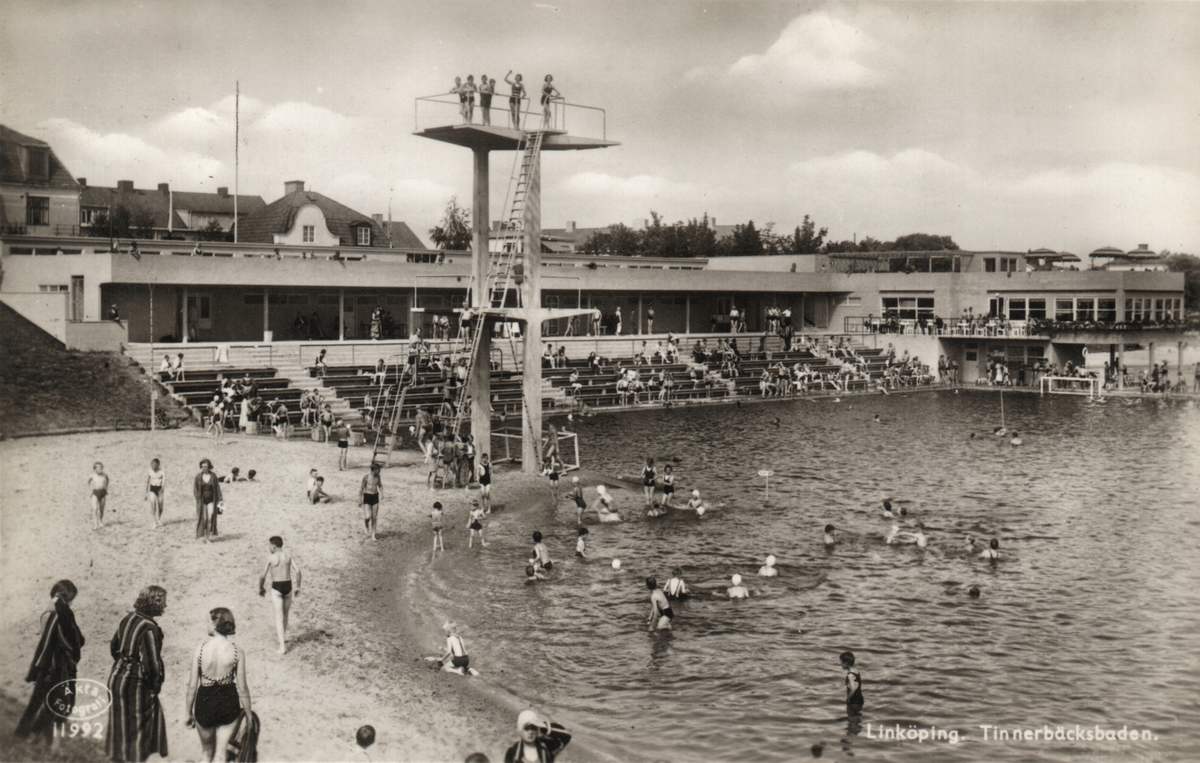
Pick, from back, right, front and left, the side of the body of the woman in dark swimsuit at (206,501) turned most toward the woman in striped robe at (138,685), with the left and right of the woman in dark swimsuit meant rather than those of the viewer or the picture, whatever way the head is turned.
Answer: front

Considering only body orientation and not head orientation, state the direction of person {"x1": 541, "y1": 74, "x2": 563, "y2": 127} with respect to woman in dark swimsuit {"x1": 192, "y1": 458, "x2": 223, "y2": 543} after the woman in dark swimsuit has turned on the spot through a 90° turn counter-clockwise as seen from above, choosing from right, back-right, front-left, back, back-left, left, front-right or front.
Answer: front-left

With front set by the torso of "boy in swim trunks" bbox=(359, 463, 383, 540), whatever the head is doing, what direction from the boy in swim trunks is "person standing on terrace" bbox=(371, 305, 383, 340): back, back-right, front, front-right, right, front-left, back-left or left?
back

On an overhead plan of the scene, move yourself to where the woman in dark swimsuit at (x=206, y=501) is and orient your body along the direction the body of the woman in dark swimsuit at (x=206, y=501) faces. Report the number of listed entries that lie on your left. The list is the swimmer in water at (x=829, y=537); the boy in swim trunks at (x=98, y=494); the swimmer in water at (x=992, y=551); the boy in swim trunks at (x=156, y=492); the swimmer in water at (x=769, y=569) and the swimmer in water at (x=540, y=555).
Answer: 4

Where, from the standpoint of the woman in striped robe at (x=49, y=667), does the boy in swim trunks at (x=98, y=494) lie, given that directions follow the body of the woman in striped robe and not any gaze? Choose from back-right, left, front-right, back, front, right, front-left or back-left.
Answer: front-left

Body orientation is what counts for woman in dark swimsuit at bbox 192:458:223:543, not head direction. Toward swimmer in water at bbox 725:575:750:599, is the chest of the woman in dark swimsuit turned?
no

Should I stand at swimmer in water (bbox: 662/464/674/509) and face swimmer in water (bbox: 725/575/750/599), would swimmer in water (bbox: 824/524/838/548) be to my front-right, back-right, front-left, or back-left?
front-left

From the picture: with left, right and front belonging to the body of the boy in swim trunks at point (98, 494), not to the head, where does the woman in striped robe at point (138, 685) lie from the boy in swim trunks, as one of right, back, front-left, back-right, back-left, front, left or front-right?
front

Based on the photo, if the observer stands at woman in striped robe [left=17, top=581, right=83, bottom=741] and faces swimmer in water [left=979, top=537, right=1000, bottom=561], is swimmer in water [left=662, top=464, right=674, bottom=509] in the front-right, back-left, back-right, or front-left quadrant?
front-left

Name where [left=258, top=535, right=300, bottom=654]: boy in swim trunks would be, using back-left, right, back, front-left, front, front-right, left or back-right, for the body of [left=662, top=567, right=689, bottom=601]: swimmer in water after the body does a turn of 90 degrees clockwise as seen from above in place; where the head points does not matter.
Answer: back-right

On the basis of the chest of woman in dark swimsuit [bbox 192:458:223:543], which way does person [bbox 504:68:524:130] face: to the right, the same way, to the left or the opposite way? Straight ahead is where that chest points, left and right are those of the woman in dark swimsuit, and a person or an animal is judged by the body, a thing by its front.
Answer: the same way

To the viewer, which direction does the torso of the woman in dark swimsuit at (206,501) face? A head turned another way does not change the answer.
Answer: toward the camera
